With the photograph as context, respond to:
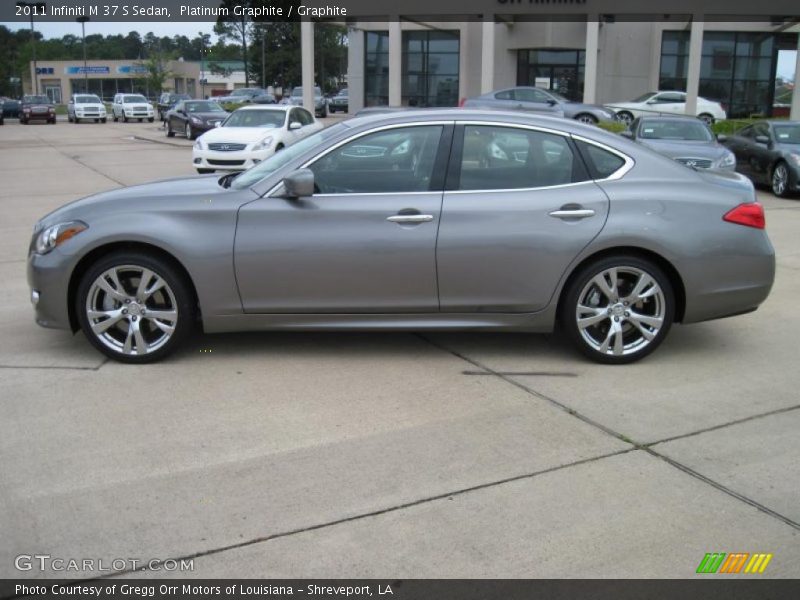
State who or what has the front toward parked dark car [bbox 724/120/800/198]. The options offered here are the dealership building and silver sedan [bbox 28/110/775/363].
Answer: the dealership building

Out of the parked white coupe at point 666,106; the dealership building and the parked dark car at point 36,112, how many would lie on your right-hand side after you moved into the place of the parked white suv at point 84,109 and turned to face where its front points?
1

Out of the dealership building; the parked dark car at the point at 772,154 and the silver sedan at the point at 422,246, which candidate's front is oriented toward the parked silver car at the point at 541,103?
the dealership building

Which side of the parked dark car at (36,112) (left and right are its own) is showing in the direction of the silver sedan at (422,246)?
front

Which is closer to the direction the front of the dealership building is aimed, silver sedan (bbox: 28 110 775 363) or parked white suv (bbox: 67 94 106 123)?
the silver sedan

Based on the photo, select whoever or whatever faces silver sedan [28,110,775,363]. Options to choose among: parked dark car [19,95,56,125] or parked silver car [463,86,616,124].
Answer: the parked dark car

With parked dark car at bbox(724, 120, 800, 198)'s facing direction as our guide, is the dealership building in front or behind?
behind

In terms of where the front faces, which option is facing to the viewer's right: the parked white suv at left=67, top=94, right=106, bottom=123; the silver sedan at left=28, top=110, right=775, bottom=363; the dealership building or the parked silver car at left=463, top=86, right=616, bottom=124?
the parked silver car

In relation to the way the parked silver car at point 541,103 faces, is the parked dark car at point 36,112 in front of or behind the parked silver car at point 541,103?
behind

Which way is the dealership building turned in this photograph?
toward the camera

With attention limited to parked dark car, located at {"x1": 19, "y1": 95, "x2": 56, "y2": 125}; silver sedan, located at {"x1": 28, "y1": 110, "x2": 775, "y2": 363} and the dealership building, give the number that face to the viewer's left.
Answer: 1

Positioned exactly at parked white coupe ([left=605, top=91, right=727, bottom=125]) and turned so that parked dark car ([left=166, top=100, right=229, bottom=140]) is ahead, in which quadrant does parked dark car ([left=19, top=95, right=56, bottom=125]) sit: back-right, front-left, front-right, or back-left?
front-right

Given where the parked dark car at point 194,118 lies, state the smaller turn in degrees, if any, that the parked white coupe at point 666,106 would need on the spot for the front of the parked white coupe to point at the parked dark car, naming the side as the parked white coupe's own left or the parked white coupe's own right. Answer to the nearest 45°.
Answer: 0° — it already faces it

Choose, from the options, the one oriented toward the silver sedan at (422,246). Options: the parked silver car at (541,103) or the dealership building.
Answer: the dealership building

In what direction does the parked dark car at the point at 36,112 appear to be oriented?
toward the camera

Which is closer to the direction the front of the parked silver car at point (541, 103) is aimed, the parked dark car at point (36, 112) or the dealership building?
the dealership building

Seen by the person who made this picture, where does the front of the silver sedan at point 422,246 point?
facing to the left of the viewer

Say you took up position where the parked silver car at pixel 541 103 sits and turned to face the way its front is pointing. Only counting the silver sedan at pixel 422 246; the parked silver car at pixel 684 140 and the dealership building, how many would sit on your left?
1
